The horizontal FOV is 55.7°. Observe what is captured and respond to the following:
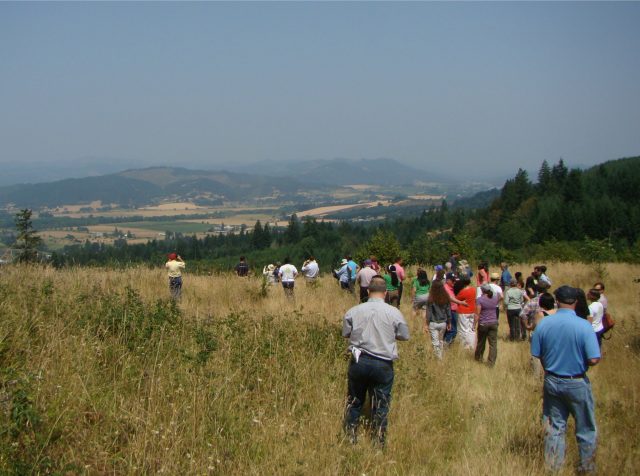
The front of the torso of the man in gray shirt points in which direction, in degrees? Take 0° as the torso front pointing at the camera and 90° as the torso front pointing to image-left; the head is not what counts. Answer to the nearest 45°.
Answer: approximately 180°

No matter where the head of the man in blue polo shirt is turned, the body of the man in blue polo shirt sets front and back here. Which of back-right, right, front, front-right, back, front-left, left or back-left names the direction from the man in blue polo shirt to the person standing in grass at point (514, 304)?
front

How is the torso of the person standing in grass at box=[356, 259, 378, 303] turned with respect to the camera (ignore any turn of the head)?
away from the camera

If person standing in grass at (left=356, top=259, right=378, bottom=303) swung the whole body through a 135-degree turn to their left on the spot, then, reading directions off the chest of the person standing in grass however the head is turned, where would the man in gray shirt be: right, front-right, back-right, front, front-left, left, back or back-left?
front-left

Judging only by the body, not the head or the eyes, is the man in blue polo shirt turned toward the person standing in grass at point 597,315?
yes

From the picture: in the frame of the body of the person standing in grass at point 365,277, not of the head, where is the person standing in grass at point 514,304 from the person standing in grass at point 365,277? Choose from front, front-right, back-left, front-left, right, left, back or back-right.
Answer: right

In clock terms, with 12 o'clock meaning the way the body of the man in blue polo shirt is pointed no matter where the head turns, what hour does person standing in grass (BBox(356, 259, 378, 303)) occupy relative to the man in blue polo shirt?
The person standing in grass is roughly at 11 o'clock from the man in blue polo shirt.

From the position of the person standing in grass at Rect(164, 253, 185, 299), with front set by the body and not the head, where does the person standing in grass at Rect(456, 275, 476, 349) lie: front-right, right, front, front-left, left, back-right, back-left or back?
back-right

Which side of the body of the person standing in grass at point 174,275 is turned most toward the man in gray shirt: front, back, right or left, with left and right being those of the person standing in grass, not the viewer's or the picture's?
back

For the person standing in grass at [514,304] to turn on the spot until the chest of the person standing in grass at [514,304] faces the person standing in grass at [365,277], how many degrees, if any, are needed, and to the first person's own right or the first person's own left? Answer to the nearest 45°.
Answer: approximately 90° to the first person's own left

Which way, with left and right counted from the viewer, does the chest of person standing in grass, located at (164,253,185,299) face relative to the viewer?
facing away from the viewer

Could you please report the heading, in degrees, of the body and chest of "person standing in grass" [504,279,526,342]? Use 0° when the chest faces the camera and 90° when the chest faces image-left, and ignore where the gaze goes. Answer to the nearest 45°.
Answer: approximately 180°

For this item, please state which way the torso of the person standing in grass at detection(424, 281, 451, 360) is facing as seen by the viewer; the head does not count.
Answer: away from the camera

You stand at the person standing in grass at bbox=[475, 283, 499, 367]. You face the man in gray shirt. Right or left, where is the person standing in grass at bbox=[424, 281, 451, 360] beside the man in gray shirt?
right
